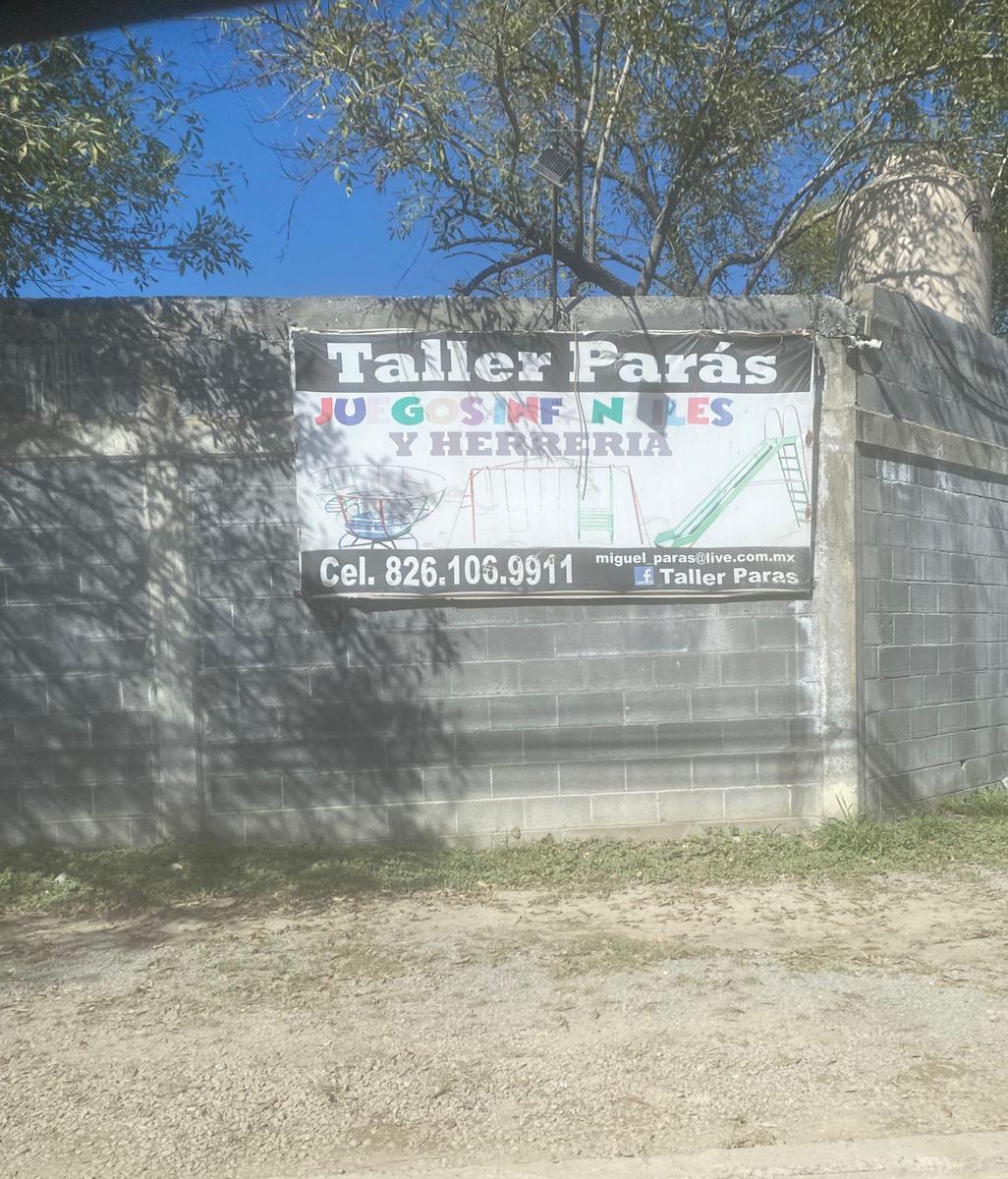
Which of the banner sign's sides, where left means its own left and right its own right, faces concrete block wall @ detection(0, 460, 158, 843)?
right

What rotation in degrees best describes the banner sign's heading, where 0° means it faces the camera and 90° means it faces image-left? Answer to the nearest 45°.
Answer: approximately 0°

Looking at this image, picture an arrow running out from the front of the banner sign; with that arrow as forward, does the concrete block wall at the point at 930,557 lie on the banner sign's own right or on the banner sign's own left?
on the banner sign's own left
